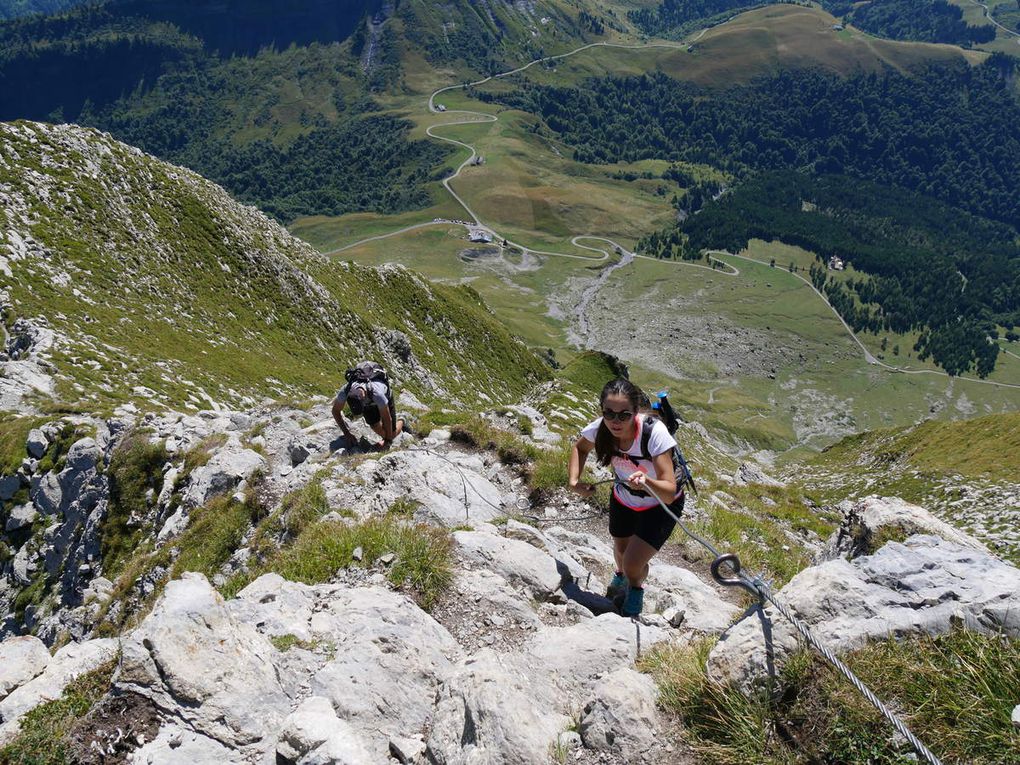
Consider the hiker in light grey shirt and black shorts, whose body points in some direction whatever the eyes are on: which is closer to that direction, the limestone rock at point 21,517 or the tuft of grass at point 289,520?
the tuft of grass

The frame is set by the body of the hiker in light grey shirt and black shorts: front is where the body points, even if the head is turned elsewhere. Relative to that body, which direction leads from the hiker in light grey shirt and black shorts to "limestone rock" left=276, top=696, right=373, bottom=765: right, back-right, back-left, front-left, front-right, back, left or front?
front-left

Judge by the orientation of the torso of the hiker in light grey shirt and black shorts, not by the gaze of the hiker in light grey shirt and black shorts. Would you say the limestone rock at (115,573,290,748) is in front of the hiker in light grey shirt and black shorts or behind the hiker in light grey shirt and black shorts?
in front

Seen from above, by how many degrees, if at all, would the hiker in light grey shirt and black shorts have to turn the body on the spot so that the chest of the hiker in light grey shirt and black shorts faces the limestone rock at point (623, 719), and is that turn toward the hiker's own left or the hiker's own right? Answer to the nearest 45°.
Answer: approximately 45° to the hiker's own left

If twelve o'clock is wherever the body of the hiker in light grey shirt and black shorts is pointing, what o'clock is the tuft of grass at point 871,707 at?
The tuft of grass is roughly at 10 o'clock from the hiker in light grey shirt and black shorts.

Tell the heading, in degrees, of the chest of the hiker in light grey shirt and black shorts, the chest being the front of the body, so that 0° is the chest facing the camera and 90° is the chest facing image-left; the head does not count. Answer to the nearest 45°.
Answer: approximately 45°

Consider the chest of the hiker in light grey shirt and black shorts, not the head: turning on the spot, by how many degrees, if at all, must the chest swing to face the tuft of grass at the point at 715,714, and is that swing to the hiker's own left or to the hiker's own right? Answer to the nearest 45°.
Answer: approximately 45° to the hiker's own left

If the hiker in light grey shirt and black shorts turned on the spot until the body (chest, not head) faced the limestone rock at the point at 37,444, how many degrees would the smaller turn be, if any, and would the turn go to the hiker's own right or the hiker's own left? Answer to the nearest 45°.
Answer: approximately 90° to the hiker's own right

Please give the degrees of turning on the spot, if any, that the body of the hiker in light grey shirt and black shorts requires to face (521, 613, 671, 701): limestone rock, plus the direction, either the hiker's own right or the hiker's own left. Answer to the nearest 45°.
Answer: approximately 45° to the hiker's own left

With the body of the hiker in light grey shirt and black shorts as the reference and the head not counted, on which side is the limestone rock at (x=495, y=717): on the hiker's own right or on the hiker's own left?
on the hiker's own left

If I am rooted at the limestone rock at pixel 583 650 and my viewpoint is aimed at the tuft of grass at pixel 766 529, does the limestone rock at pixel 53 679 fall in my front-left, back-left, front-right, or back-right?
back-left

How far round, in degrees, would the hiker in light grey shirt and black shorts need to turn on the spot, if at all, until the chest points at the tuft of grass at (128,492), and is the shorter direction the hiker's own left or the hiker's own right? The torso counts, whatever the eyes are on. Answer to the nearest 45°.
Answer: approximately 45° to the hiker's own right

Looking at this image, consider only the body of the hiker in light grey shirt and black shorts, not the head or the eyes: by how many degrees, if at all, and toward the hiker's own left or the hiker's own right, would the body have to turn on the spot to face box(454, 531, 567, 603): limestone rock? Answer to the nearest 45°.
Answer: approximately 45° to the hiker's own left
